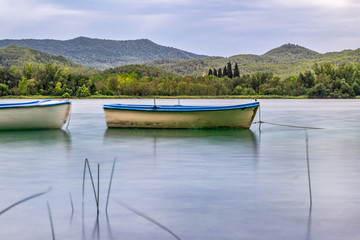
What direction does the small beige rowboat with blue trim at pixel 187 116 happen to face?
to the viewer's right

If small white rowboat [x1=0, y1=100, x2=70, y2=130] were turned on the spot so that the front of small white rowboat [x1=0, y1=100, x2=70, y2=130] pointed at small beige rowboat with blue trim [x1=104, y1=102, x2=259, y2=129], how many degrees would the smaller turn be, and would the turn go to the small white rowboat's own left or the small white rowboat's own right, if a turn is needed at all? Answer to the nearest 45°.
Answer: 0° — it already faces it

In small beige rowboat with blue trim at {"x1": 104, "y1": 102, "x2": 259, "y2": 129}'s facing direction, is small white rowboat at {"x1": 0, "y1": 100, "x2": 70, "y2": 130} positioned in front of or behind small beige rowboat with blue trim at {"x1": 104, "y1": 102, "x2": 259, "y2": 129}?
behind

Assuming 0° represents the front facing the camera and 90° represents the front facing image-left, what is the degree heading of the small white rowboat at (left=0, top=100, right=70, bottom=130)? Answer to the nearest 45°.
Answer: approximately 270°

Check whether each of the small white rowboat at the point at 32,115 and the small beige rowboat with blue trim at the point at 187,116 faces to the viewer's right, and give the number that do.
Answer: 2
